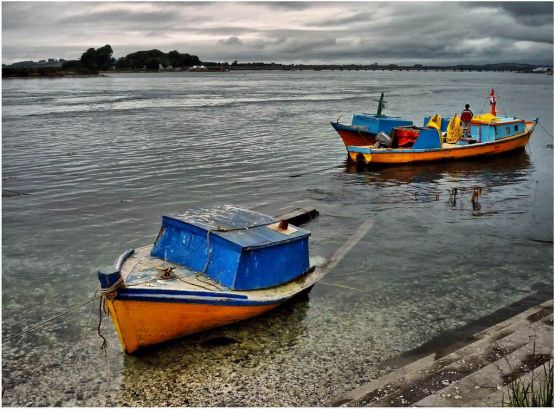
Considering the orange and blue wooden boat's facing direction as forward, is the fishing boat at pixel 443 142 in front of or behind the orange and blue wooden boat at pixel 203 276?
behind

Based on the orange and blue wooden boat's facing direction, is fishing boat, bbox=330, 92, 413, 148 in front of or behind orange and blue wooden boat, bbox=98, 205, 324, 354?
behind

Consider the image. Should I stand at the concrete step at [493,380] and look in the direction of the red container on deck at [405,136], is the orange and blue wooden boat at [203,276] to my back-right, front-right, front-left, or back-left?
front-left

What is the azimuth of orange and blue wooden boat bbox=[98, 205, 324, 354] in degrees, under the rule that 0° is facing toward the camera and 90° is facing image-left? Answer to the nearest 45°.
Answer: approximately 45°

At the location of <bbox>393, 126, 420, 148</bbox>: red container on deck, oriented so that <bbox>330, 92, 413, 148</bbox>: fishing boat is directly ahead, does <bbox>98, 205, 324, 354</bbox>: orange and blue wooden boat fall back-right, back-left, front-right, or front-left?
back-left

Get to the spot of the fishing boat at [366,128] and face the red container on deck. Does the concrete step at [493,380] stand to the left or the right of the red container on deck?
right

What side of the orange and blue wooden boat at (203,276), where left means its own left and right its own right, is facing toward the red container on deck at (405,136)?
back

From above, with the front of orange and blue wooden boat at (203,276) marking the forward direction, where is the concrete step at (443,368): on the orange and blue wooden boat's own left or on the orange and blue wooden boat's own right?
on the orange and blue wooden boat's own left

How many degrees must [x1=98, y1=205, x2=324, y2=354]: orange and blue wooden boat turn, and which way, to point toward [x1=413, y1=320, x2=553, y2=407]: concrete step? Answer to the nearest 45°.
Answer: approximately 90° to its left
